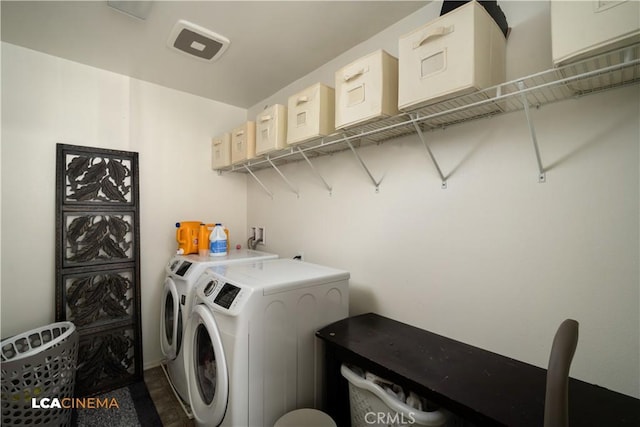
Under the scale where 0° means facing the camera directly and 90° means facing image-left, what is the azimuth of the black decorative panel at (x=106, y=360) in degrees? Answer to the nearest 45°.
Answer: approximately 0°

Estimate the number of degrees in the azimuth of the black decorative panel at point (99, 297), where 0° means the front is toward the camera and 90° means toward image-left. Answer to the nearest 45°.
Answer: approximately 0°
